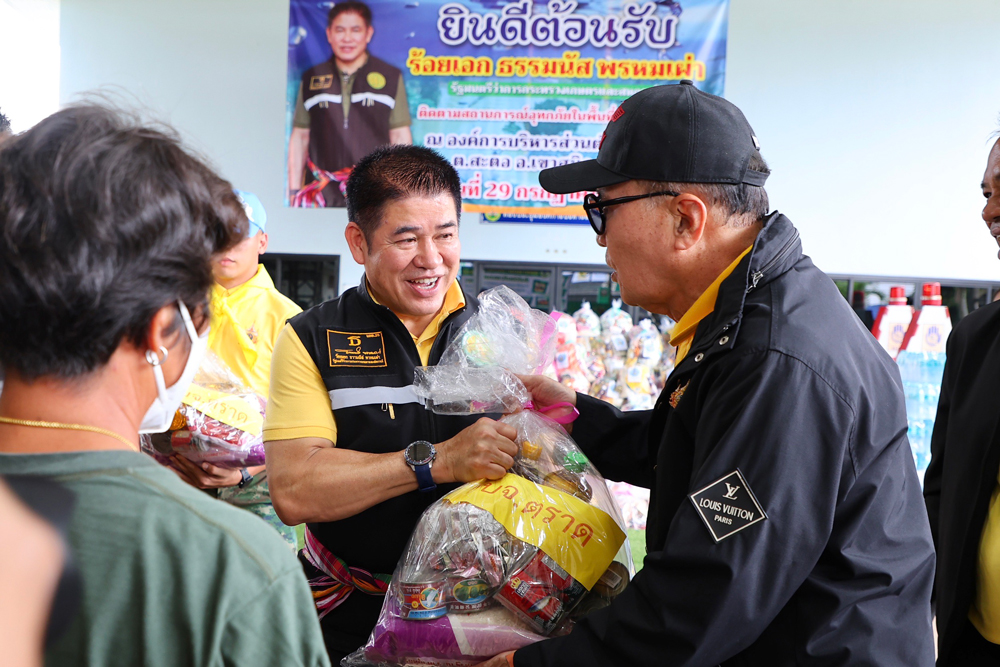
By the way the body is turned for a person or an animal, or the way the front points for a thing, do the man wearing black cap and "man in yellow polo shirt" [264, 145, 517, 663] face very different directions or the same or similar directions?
very different directions

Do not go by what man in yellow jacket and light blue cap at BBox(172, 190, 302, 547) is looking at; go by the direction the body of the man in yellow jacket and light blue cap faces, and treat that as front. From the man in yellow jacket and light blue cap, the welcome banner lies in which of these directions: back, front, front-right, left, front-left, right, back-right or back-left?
back

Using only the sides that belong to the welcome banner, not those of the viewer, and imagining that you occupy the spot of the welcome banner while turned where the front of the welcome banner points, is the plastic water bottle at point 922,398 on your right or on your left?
on your left

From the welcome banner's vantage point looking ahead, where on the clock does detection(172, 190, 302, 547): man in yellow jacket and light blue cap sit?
The man in yellow jacket and light blue cap is roughly at 1 o'clock from the welcome banner.

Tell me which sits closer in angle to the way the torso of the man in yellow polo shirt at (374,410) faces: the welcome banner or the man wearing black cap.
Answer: the man wearing black cap

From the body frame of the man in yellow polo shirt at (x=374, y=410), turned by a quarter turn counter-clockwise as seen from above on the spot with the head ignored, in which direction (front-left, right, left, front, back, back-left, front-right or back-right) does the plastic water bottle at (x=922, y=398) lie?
front

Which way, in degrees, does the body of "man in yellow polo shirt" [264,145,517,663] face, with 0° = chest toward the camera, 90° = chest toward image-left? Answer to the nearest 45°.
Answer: approximately 315°

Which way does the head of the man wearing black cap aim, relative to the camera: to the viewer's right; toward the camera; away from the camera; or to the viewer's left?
to the viewer's left

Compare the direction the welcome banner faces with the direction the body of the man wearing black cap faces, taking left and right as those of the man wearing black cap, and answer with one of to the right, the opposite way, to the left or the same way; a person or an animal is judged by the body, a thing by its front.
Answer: to the left

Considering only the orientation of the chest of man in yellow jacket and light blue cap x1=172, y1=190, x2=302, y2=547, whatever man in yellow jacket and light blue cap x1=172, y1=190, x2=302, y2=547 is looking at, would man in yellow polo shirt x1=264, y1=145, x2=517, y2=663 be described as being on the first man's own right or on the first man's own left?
on the first man's own left

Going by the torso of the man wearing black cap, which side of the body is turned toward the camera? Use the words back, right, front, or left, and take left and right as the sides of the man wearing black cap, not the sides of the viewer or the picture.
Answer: left

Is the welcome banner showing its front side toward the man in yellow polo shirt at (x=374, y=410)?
yes
